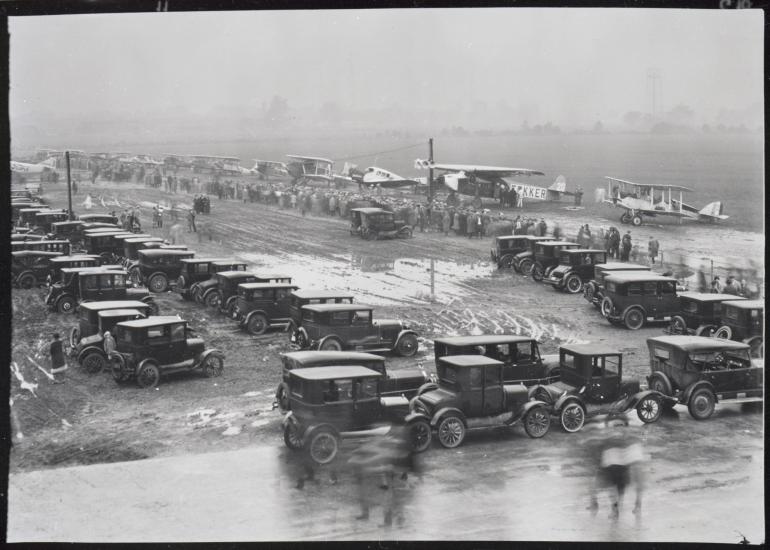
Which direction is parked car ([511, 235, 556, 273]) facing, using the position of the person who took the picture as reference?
facing the viewer and to the left of the viewer

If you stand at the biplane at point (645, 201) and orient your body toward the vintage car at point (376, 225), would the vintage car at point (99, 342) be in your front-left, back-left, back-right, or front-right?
front-left

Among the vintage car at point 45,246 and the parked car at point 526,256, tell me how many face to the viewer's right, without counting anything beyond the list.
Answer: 1

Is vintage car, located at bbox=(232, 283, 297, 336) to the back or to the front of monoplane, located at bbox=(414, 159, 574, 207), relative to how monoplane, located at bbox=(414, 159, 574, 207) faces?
to the front

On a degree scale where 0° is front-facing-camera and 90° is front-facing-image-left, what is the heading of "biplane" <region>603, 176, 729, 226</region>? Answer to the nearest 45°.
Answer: approximately 45°

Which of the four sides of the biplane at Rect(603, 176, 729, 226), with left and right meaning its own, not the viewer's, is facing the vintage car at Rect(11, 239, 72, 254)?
front

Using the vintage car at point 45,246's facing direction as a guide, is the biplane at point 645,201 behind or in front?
in front

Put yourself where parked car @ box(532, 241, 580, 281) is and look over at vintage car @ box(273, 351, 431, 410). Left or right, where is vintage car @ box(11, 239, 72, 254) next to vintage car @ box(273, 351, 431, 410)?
right

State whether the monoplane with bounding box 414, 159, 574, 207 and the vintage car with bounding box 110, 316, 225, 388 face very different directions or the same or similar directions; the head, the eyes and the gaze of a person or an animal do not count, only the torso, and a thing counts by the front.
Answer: very different directions

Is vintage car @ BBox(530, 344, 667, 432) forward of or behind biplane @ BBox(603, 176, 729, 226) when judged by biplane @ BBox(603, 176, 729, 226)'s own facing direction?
forward

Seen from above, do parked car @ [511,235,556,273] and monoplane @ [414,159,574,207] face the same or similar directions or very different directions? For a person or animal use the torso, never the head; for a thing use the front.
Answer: same or similar directions

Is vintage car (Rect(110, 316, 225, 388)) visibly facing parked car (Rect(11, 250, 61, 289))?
no
